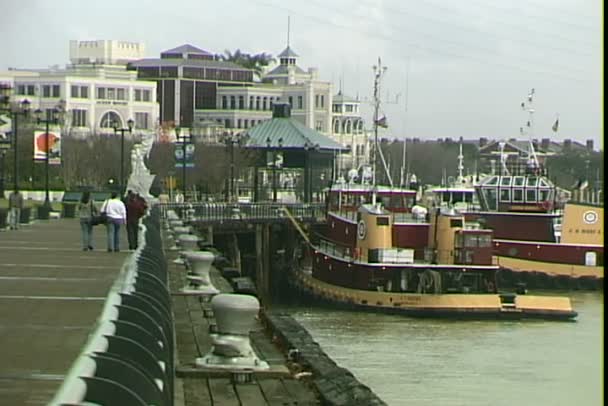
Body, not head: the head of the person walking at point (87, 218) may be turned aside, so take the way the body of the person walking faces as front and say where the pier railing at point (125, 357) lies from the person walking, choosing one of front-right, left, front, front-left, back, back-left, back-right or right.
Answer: back

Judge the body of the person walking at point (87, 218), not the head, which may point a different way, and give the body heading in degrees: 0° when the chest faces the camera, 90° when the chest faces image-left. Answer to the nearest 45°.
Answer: approximately 180°

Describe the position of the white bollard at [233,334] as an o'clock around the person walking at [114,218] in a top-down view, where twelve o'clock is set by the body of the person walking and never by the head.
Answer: The white bollard is roughly at 6 o'clock from the person walking.

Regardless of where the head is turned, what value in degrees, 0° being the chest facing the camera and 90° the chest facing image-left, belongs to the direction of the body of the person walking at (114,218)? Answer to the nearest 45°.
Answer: approximately 180°
